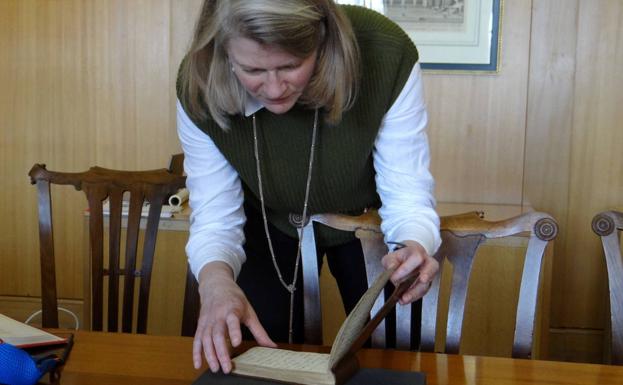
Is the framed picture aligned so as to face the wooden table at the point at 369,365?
yes

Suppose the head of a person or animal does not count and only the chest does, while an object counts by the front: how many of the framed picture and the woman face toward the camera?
2

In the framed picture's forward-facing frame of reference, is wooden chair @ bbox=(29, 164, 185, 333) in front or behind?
in front

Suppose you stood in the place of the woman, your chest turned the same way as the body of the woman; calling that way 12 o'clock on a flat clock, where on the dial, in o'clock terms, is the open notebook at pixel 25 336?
The open notebook is roughly at 2 o'clock from the woman.

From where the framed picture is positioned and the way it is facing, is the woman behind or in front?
in front

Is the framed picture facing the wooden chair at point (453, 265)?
yes

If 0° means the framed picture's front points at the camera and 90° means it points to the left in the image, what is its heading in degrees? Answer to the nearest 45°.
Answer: approximately 0°

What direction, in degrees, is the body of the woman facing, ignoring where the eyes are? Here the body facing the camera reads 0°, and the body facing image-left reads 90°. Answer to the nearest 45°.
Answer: approximately 0°
